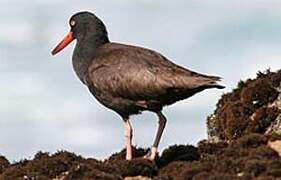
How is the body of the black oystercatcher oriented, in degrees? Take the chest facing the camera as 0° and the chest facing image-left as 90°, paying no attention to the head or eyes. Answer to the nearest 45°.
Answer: approximately 90°

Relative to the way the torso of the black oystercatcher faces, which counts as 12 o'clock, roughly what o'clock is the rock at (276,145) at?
The rock is roughly at 6 o'clock from the black oystercatcher.
